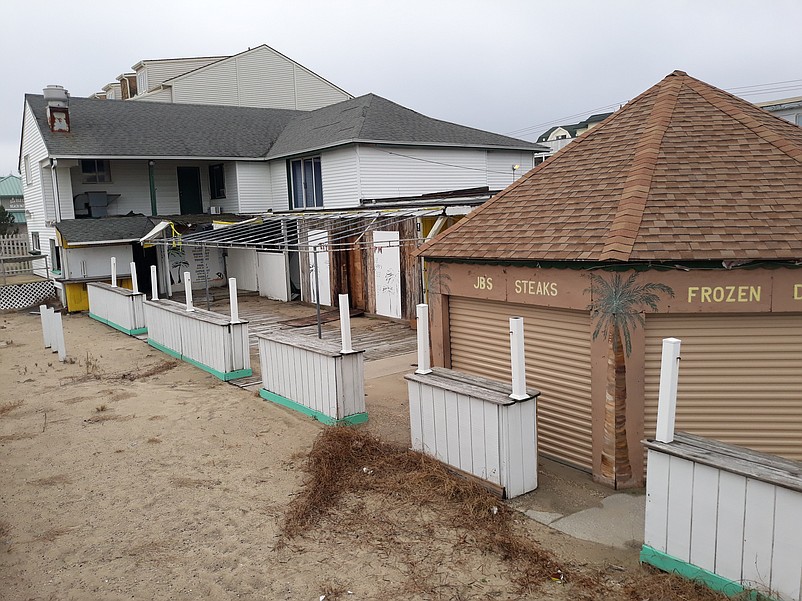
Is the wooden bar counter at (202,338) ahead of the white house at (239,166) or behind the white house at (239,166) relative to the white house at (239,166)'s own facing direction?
ahead

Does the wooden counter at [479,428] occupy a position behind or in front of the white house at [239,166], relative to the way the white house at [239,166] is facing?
in front

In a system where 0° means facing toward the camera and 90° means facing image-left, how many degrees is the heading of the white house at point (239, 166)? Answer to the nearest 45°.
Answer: approximately 0°

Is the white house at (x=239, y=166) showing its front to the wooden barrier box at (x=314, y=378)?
yes

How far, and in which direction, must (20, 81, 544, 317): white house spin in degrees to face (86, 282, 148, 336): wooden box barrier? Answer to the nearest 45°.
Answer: approximately 45° to its right

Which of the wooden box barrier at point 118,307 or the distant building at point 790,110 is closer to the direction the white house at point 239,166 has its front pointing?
the wooden box barrier

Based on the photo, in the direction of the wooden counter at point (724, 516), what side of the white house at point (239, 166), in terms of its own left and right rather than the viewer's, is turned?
front

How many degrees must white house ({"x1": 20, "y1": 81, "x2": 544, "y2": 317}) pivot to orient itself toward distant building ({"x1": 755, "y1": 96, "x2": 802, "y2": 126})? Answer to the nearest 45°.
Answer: approximately 90° to its left

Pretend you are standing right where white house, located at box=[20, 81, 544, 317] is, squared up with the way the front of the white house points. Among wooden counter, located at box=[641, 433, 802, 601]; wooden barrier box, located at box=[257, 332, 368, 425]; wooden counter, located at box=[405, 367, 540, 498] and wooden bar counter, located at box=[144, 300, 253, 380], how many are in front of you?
4
